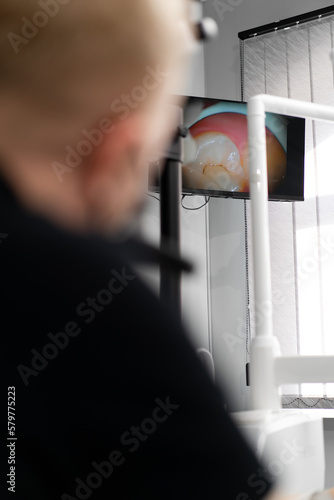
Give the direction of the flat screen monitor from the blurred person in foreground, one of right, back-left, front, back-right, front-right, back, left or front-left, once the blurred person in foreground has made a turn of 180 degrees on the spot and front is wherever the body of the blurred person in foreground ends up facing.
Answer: back-right

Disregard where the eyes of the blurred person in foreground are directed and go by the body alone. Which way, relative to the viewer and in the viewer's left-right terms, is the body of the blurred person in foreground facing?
facing away from the viewer and to the right of the viewer

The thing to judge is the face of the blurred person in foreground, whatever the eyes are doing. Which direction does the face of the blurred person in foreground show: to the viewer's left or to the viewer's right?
to the viewer's right
